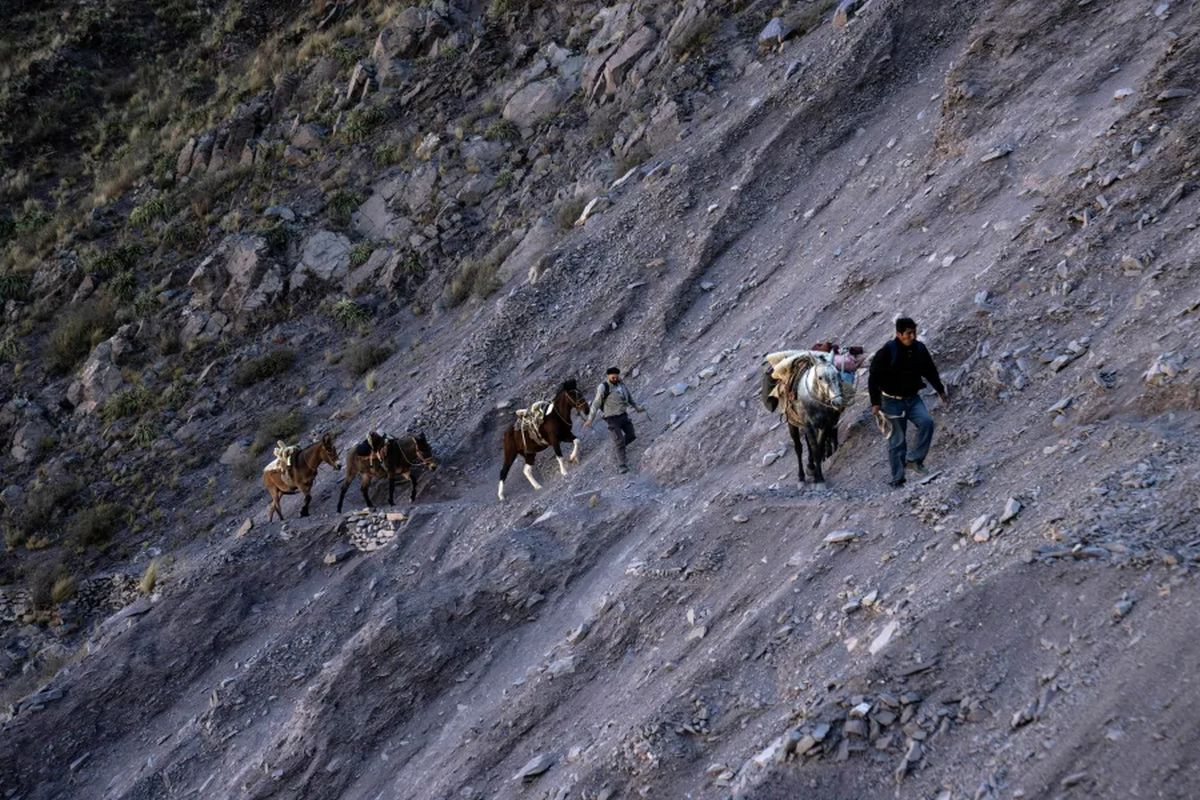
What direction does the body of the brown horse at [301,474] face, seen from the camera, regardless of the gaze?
to the viewer's right

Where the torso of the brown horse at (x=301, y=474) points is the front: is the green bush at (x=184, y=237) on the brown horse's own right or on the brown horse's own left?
on the brown horse's own left

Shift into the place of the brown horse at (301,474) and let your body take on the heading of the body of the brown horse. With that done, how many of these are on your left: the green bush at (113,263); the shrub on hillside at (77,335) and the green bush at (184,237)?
3

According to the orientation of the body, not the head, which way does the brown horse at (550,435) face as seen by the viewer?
to the viewer's right

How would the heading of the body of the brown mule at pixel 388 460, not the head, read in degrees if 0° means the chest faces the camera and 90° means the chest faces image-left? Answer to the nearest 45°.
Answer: approximately 270°

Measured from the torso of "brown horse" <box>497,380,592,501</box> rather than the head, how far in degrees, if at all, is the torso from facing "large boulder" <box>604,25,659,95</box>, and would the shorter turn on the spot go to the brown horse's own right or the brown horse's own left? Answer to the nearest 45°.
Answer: approximately 45° to the brown horse's own left

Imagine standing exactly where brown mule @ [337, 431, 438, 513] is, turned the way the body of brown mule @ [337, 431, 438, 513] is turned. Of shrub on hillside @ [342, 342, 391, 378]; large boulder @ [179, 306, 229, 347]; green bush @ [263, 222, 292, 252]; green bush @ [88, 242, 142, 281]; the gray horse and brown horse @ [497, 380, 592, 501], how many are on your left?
4
